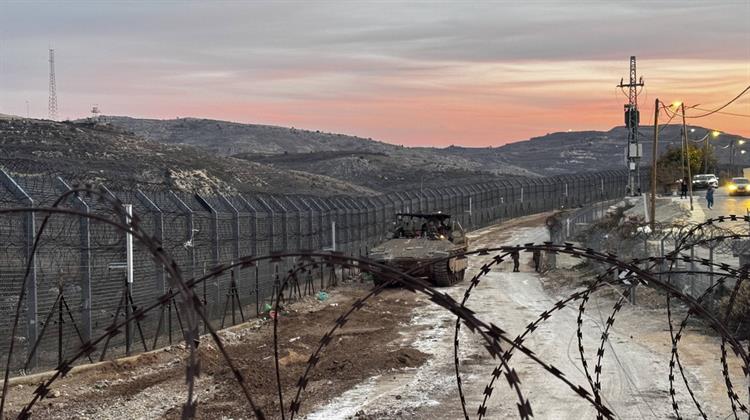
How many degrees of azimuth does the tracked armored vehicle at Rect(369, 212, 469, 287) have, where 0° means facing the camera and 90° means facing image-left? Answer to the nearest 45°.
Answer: approximately 45°

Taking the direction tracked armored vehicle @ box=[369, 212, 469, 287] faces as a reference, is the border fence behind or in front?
in front
